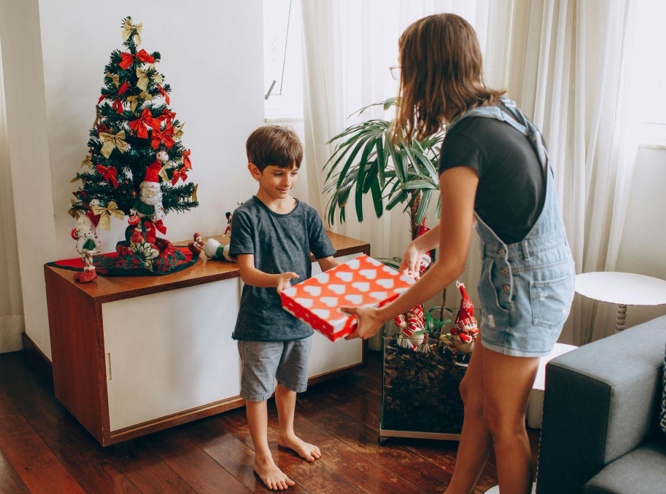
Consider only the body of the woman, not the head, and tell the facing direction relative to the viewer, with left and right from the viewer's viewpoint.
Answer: facing away from the viewer and to the left of the viewer

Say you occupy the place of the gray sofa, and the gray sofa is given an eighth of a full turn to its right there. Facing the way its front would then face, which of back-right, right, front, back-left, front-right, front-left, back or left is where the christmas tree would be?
front

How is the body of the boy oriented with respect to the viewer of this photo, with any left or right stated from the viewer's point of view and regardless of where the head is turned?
facing the viewer and to the right of the viewer

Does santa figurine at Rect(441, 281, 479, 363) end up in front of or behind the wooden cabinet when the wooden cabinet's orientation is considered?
in front

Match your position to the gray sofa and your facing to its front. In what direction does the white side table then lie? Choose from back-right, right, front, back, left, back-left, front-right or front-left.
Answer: back-right

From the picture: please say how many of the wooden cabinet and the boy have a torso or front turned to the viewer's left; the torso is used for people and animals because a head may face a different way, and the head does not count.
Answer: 0

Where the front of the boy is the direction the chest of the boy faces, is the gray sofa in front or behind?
in front

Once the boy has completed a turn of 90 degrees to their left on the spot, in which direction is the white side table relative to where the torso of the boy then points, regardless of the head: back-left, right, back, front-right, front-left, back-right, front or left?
front-right

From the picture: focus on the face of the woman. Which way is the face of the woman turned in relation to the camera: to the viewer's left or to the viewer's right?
to the viewer's left

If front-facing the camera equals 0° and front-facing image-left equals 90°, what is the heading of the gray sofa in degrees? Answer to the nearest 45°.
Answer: approximately 45°

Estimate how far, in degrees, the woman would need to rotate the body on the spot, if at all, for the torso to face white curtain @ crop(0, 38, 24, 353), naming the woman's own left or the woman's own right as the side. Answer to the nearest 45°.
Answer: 0° — they already face it

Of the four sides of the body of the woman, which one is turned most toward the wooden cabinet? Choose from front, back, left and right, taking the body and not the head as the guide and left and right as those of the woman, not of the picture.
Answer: front

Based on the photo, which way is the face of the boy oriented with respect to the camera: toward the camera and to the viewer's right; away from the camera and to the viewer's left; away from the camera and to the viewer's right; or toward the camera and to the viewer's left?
toward the camera and to the viewer's right

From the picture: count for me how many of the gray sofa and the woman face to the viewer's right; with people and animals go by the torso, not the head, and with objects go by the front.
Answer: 0

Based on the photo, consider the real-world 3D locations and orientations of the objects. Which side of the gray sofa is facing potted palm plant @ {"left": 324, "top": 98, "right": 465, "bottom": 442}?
right
